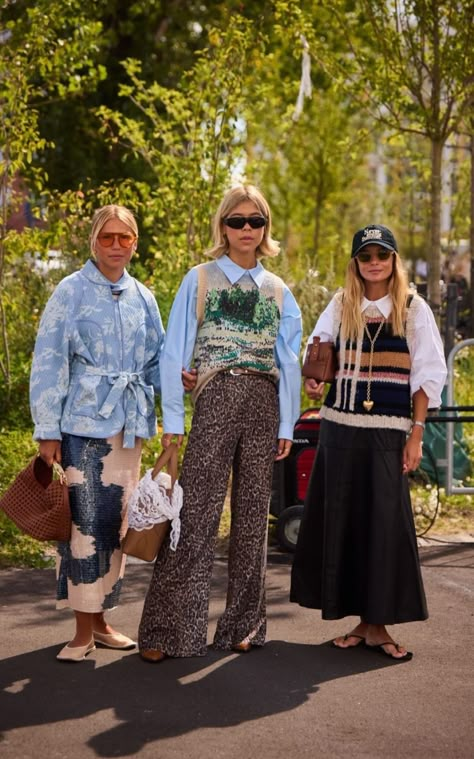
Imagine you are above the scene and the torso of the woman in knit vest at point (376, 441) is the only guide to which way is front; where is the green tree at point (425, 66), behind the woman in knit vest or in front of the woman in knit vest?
behind

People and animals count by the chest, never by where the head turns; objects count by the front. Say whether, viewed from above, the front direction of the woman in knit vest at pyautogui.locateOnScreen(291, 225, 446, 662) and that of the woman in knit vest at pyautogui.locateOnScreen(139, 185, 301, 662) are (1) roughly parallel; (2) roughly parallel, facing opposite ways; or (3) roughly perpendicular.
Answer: roughly parallel

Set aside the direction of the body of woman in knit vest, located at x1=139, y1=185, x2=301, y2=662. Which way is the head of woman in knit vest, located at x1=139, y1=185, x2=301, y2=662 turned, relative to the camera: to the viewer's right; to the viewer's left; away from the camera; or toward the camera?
toward the camera

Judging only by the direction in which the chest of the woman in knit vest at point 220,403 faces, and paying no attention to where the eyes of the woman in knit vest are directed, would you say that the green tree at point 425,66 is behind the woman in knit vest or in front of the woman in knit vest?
behind

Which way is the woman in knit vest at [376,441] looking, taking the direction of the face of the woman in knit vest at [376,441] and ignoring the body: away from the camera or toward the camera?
toward the camera

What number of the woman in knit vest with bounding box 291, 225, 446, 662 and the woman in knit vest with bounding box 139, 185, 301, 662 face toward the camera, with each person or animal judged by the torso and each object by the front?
2

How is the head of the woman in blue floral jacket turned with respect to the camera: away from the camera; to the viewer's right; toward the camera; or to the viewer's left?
toward the camera

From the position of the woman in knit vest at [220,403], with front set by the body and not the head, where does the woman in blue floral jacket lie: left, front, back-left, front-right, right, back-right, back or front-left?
right

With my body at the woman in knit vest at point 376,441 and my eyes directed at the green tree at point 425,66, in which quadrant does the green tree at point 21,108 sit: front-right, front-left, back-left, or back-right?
front-left

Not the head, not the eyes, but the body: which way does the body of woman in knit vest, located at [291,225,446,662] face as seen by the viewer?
toward the camera

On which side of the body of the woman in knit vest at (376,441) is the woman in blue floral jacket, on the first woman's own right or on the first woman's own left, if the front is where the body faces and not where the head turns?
on the first woman's own right

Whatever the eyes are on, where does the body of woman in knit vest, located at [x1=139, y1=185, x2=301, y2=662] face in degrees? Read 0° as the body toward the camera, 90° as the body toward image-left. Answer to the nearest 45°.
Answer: approximately 0°

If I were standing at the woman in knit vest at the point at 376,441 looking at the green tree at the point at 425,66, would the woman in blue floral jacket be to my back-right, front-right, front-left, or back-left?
back-left
